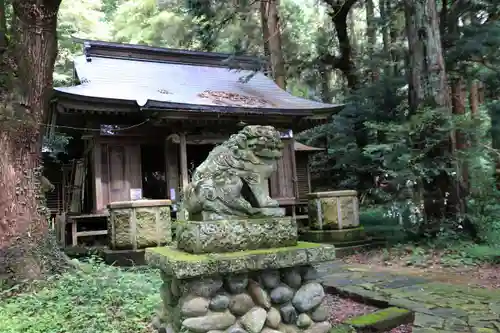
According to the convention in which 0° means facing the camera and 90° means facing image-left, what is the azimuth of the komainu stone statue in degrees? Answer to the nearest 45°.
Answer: approximately 270°
